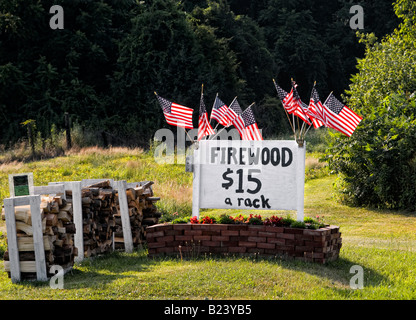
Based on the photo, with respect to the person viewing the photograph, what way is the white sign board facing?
facing the viewer

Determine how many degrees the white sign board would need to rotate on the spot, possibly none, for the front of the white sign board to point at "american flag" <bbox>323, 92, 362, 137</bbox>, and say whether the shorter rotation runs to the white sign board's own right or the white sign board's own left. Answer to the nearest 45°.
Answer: approximately 90° to the white sign board's own left

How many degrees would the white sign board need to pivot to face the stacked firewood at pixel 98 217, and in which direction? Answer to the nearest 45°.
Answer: approximately 90° to its right

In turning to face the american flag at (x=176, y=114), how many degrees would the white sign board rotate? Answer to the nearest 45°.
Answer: approximately 135° to its right

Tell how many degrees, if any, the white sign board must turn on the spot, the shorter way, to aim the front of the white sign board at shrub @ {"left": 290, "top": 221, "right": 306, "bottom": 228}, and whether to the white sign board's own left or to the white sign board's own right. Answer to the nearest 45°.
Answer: approximately 45° to the white sign board's own left

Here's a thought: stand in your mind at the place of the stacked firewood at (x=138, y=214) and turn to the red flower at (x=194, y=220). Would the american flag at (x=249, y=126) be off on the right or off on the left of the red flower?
left

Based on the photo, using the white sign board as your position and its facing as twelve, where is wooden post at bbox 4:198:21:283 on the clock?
The wooden post is roughly at 2 o'clock from the white sign board.

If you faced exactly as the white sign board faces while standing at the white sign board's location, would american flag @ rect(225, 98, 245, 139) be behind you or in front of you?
behind

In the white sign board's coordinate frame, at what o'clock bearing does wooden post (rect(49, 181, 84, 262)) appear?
The wooden post is roughly at 3 o'clock from the white sign board.

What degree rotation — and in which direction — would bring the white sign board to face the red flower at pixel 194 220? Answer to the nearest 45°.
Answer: approximately 90° to its right

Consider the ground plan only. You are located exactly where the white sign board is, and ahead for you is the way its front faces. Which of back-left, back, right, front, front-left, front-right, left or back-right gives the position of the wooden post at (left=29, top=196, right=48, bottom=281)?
front-right
